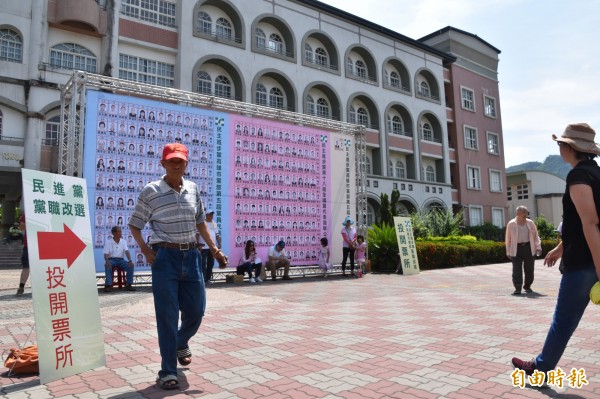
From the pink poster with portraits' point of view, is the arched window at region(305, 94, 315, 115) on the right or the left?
on its left

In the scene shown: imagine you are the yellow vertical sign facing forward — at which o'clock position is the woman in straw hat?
The woman in straw hat is roughly at 12 o'clock from the yellow vertical sign.

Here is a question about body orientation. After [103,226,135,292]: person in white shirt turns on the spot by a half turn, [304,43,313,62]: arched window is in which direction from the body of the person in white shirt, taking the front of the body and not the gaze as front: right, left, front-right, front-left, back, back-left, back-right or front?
front-right

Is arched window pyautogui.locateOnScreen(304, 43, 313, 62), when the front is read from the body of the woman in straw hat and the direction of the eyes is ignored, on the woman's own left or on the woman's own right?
on the woman's own right

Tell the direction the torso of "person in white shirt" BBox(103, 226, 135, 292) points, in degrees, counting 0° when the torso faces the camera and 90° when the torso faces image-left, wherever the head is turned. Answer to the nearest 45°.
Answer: approximately 0°

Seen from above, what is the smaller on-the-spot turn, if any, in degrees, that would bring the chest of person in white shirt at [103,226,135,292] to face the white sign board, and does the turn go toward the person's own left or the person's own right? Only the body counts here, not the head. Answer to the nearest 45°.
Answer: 0° — they already face it

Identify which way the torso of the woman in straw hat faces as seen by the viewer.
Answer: to the viewer's left

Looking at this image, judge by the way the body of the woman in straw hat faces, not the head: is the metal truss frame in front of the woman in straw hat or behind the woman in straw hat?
in front

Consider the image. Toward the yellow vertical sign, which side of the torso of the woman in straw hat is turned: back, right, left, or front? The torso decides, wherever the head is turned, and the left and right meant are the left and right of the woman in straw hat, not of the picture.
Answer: right
